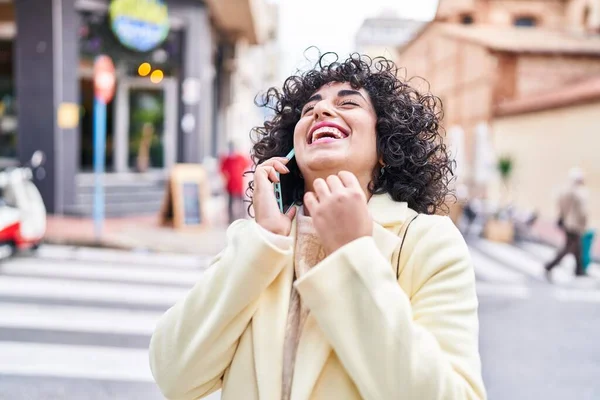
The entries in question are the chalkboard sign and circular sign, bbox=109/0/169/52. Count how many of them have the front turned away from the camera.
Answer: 0

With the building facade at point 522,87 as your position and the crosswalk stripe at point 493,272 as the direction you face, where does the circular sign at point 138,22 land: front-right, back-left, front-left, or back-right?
front-right

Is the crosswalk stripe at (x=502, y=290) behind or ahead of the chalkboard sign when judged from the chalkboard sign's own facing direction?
ahead

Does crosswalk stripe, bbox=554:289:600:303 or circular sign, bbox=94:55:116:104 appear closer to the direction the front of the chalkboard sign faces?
the crosswalk stripe

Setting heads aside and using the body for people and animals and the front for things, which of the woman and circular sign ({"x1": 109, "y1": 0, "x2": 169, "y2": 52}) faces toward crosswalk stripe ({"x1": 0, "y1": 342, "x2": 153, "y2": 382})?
the circular sign

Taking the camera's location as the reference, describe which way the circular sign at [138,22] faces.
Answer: facing the viewer

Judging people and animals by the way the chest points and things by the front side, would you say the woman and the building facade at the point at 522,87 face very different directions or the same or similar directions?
same or similar directions

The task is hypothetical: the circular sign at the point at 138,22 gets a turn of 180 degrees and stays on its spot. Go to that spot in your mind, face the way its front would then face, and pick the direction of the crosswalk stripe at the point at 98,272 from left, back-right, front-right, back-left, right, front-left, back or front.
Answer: back

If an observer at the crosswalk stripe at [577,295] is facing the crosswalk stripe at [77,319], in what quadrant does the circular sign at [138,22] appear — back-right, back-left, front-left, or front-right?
front-right

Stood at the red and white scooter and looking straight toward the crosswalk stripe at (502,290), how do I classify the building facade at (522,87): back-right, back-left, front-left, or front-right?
front-left

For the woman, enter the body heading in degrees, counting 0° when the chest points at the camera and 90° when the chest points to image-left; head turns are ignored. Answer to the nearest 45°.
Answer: approximately 45°

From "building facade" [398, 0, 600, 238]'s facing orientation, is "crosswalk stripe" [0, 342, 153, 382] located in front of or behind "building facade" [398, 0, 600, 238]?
in front

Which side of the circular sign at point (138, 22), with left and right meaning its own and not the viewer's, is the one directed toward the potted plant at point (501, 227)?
left

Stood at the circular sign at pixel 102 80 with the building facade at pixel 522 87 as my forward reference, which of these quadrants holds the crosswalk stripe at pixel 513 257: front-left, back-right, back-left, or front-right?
front-right

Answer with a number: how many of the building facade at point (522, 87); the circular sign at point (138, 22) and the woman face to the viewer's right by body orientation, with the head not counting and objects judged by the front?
0

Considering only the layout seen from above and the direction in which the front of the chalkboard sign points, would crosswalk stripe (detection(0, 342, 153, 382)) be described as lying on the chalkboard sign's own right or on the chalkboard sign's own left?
on the chalkboard sign's own right
